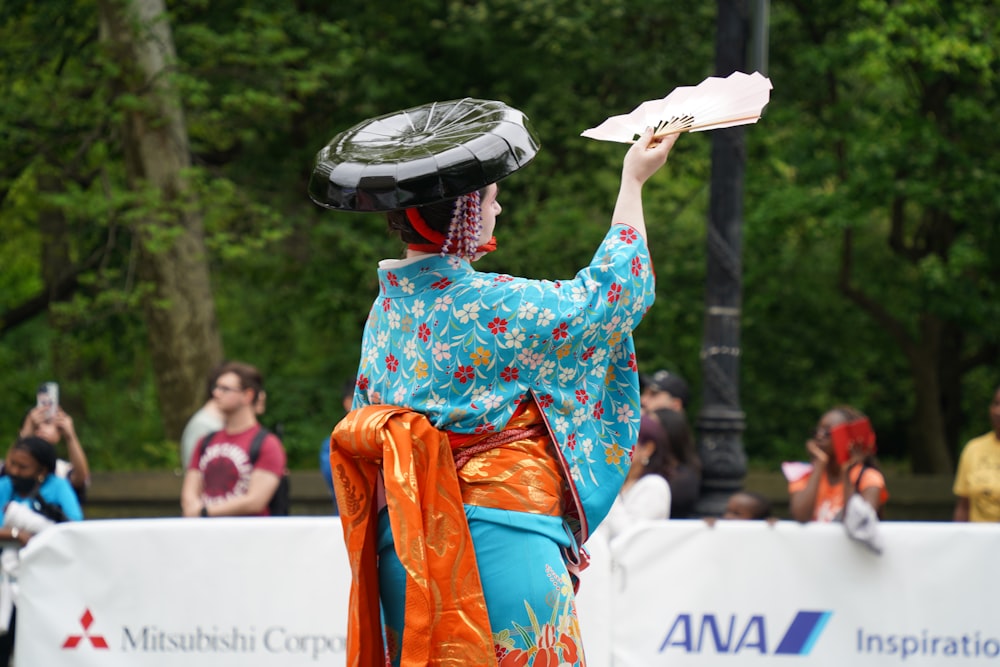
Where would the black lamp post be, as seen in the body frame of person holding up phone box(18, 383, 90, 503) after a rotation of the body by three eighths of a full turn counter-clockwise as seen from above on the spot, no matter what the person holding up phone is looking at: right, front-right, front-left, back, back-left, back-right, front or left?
front-right

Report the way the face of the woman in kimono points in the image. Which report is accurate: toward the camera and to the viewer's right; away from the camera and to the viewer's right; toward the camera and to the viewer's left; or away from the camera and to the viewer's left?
away from the camera and to the viewer's right

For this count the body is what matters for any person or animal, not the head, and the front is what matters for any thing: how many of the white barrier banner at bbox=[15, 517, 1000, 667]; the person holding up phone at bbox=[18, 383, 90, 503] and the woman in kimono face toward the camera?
2

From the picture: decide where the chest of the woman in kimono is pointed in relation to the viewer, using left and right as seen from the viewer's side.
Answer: facing away from the viewer and to the right of the viewer

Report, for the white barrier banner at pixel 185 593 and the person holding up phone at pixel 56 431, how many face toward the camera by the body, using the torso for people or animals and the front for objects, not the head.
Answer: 2

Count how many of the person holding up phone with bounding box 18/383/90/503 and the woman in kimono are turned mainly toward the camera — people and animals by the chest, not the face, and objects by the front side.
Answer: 1

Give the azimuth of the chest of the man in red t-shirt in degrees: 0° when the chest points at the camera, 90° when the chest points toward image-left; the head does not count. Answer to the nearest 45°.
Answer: approximately 45°

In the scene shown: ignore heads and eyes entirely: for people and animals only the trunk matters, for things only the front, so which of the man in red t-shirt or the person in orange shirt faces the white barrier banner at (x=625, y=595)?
the person in orange shirt

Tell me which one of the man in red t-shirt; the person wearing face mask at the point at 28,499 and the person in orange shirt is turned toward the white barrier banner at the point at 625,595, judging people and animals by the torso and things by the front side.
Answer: the person in orange shirt

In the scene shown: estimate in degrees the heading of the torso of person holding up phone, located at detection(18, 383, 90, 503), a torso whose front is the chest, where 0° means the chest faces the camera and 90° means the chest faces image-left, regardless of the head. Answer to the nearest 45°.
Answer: approximately 0°

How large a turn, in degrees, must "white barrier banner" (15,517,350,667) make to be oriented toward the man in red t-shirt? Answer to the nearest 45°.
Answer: approximately 180°

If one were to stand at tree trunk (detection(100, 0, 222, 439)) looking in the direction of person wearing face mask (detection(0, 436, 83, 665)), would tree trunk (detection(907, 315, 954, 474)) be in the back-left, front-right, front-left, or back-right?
back-left

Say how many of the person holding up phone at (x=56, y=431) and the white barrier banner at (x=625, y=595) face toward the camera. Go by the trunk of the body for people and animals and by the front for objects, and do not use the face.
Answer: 2
